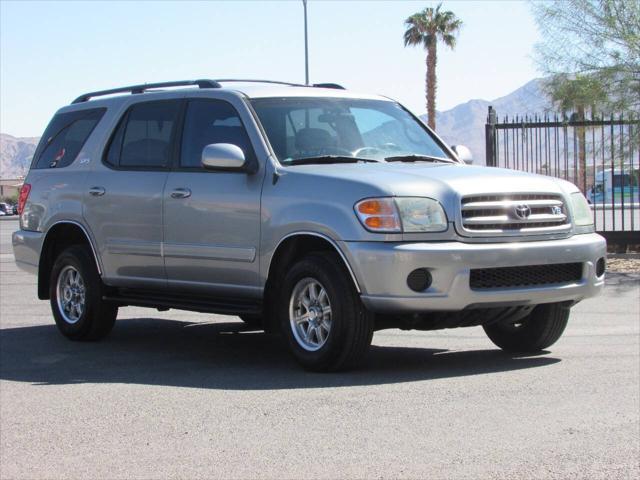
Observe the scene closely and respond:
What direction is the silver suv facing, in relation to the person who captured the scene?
facing the viewer and to the right of the viewer

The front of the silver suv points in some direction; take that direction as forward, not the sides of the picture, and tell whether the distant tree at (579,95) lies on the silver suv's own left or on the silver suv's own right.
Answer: on the silver suv's own left
